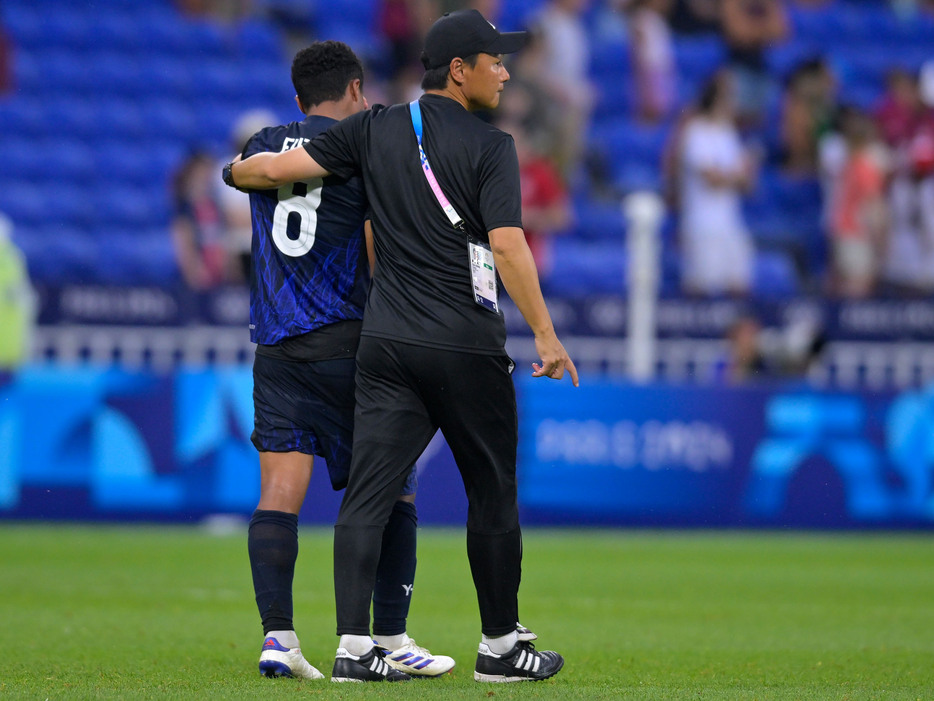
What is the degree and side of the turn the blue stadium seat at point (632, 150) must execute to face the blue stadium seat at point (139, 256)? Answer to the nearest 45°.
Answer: approximately 45° to its right

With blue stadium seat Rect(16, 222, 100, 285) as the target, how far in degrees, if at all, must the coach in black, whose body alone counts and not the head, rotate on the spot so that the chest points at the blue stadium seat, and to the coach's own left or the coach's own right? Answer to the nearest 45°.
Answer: approximately 45° to the coach's own left

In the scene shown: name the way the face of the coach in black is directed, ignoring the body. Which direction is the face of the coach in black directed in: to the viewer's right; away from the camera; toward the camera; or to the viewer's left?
to the viewer's right

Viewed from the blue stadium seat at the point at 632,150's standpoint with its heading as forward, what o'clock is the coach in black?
The coach in black is roughly at 12 o'clock from the blue stadium seat.

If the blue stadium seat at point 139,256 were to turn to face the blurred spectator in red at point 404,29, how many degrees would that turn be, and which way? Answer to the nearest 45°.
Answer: approximately 90° to its left

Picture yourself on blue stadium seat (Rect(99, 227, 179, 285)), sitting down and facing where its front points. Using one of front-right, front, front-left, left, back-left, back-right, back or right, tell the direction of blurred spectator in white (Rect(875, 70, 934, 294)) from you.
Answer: left

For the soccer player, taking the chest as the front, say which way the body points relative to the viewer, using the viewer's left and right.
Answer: facing away from the viewer and to the right of the viewer

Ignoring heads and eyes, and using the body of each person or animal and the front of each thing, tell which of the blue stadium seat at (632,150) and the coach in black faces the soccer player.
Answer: the blue stadium seat

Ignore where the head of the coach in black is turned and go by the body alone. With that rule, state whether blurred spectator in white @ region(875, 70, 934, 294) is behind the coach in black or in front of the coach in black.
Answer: in front

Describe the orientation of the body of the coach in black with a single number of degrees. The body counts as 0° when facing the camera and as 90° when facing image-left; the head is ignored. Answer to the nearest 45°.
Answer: approximately 225°

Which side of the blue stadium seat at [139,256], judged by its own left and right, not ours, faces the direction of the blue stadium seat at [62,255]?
right

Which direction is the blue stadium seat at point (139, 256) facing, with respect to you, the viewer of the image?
facing the viewer

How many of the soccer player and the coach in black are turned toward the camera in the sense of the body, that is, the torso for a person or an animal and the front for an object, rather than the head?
0

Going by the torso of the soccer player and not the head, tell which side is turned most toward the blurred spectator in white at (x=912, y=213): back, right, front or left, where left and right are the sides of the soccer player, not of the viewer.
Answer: front

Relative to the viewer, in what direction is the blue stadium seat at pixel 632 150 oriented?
toward the camera

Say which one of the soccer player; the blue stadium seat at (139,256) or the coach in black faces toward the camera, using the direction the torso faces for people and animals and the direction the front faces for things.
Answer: the blue stadium seat

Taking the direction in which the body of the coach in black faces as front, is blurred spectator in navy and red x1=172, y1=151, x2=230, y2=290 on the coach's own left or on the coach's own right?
on the coach's own left

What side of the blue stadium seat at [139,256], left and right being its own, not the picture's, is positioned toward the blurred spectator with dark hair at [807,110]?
left

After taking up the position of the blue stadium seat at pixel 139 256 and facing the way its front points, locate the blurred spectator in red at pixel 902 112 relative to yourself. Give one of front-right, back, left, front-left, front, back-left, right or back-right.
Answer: left
